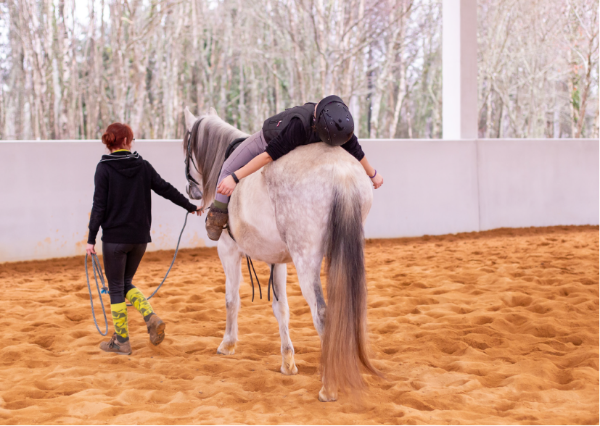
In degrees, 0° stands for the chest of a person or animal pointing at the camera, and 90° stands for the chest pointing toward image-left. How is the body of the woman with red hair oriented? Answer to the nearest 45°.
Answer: approximately 135°

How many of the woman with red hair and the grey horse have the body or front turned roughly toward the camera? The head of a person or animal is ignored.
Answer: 0

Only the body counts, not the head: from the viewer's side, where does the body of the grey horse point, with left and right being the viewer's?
facing away from the viewer and to the left of the viewer

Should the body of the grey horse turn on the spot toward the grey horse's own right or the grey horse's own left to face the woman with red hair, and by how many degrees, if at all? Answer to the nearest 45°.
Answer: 0° — it already faces them

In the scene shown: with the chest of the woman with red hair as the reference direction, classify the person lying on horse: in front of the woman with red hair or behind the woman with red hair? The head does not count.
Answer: behind
